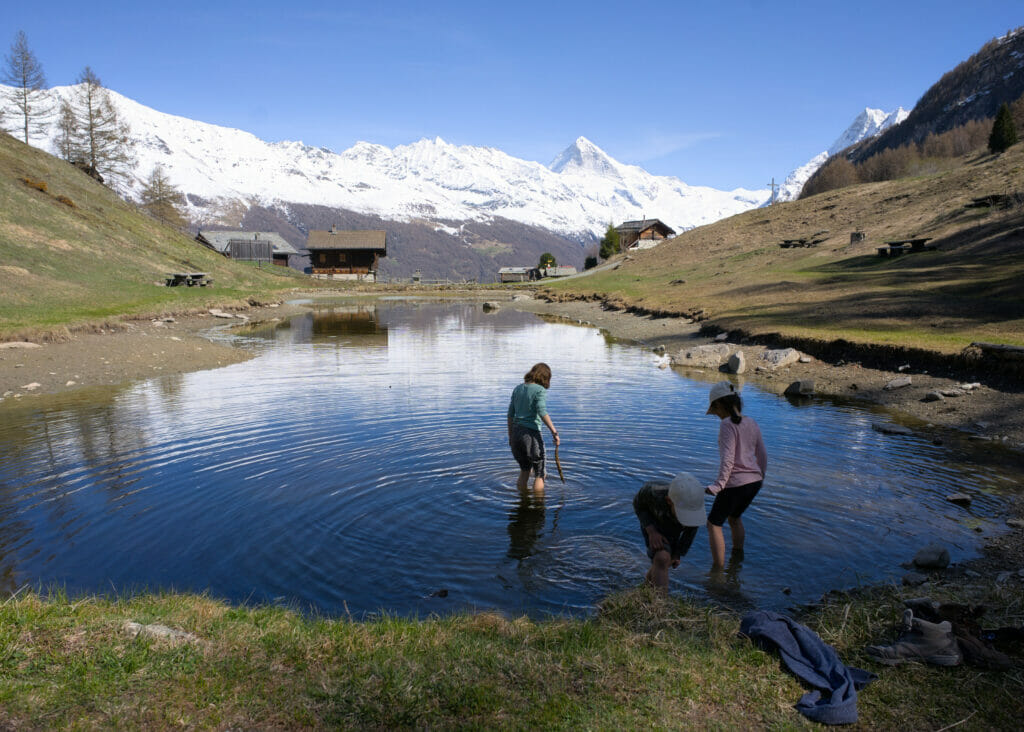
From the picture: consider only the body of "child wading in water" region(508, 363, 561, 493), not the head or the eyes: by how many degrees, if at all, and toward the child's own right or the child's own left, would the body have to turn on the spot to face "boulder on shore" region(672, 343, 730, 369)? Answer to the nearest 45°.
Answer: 0° — they already face it

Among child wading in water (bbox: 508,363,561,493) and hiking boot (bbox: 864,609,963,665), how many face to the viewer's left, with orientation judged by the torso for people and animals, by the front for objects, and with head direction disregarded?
1

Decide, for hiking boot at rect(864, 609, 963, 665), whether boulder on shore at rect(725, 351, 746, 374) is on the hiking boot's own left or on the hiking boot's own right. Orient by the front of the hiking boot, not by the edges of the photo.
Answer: on the hiking boot's own right

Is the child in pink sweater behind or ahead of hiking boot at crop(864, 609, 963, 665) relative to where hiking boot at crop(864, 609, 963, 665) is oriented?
ahead

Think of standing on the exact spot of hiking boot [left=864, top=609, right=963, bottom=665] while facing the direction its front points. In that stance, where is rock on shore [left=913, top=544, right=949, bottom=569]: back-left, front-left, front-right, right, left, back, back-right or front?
right

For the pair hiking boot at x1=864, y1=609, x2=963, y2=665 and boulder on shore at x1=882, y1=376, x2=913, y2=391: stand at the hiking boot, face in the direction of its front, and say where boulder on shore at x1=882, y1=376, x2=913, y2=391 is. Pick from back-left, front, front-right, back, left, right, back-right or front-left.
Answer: right

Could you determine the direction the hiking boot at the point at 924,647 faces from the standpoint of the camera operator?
facing to the left of the viewer

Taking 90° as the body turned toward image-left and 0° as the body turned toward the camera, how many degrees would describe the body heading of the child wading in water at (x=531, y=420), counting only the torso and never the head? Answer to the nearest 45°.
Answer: approximately 225°

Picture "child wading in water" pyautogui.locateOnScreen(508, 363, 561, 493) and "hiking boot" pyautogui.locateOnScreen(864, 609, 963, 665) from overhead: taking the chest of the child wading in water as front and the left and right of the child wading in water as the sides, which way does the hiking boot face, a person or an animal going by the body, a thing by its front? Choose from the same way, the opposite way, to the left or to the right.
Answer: to the left

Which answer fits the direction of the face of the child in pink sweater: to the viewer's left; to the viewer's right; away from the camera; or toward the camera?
to the viewer's left

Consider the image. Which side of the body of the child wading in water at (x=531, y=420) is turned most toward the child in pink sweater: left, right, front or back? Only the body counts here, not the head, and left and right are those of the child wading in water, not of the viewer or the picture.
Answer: right

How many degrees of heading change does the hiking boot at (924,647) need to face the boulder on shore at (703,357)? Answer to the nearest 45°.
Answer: approximately 45° to its right

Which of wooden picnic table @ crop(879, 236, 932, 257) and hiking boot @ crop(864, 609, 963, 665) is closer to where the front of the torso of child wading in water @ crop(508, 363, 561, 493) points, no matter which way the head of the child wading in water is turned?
the wooden picnic table

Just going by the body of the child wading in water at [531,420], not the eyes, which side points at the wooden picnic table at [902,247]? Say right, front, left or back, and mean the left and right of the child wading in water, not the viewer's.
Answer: front
